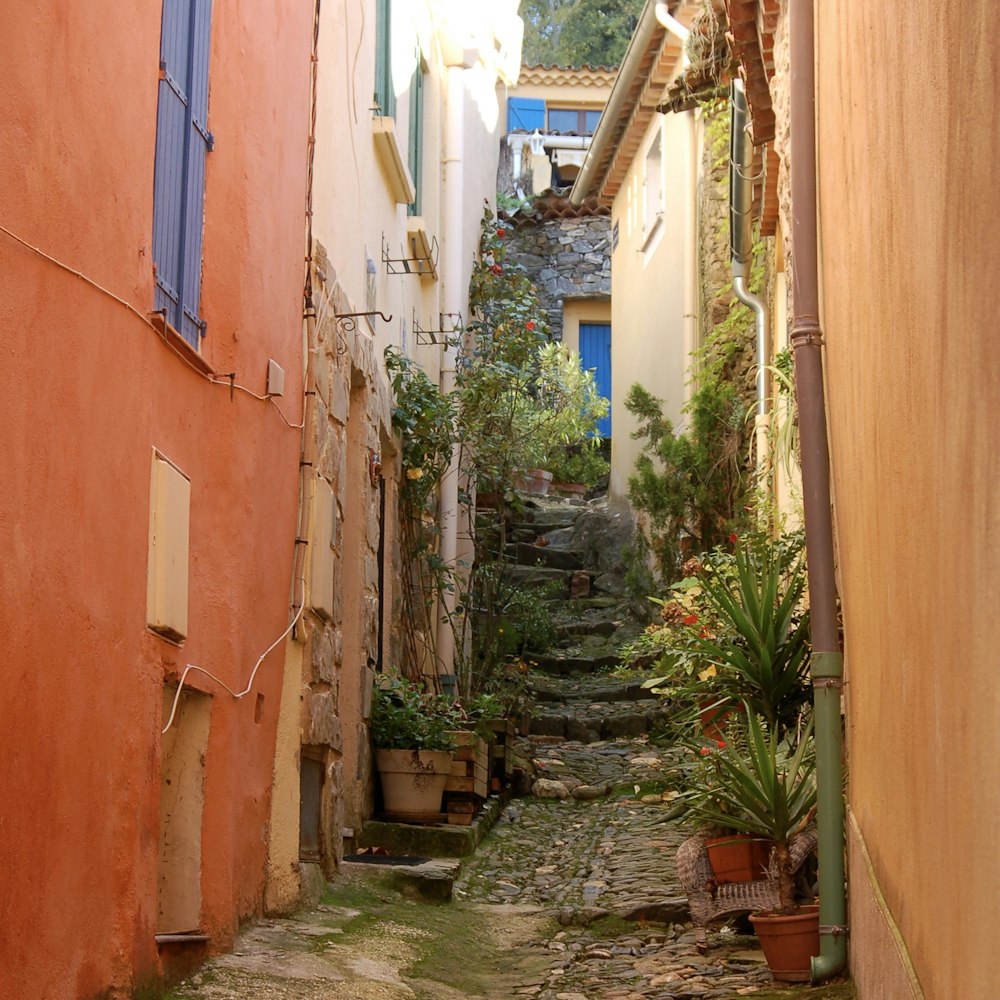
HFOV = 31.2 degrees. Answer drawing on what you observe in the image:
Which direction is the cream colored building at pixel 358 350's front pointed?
to the viewer's right

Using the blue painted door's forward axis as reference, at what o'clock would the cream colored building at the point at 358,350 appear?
The cream colored building is roughly at 12 o'clock from the blue painted door.

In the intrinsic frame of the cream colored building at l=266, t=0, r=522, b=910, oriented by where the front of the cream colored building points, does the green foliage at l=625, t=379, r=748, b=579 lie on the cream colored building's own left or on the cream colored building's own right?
on the cream colored building's own left

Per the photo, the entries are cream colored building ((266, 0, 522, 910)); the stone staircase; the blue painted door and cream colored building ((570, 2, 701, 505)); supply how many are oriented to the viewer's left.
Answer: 1

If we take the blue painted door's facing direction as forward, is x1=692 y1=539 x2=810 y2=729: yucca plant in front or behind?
in front

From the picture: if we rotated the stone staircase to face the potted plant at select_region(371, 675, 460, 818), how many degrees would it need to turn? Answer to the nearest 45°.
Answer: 0° — it already faces it

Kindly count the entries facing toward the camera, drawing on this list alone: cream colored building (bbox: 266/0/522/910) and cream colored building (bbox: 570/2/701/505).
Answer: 0

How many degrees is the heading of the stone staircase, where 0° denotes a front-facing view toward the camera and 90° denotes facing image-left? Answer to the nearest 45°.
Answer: approximately 0°

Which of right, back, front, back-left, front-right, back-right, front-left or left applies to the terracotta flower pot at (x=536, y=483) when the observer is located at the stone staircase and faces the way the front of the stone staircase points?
back

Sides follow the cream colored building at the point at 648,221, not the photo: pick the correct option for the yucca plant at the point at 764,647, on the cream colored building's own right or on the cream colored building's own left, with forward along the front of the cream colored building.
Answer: on the cream colored building's own left

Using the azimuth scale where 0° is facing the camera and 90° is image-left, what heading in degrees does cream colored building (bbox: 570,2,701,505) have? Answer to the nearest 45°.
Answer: approximately 90°

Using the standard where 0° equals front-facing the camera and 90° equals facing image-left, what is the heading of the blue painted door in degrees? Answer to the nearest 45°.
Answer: approximately 0°

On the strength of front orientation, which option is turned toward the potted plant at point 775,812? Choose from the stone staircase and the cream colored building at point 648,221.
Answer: the stone staircase
